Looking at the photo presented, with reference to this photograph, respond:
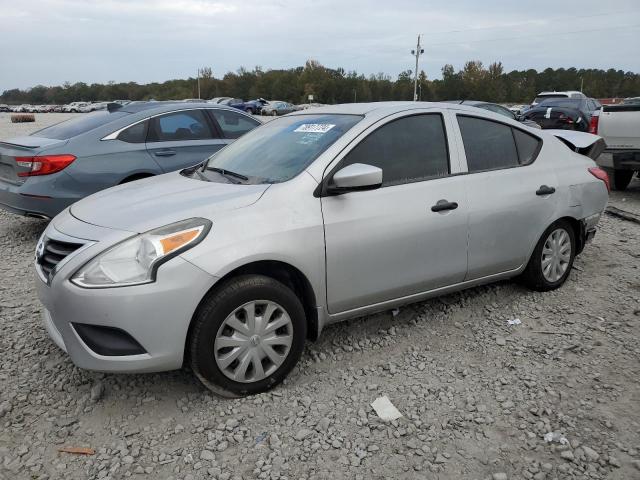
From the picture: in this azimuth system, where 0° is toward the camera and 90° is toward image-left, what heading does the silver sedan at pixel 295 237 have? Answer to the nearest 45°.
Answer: approximately 45°

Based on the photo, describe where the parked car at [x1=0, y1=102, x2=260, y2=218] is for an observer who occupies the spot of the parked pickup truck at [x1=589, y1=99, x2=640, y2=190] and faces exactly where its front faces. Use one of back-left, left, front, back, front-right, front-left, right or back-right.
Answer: back-left

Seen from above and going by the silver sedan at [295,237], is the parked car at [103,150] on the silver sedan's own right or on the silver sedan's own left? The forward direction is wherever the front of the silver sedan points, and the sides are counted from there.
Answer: on the silver sedan's own right

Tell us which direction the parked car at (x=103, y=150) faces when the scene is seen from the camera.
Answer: facing away from the viewer and to the right of the viewer

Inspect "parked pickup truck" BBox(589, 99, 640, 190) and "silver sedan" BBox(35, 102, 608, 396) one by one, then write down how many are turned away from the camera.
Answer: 1

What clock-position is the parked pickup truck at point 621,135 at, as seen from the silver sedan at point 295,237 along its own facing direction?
The parked pickup truck is roughly at 6 o'clock from the silver sedan.

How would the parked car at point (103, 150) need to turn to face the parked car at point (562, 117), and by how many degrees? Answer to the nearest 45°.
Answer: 0° — it already faces it

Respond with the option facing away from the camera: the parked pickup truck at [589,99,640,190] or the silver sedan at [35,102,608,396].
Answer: the parked pickup truck

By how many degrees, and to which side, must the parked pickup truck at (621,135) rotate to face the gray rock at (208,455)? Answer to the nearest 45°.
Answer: approximately 180°

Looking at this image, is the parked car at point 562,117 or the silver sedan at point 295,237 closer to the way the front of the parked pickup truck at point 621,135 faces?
the parked car

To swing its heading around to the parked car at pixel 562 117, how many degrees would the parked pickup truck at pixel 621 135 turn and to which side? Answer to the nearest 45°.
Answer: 0° — it already faces it

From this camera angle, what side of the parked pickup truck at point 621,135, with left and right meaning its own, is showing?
back

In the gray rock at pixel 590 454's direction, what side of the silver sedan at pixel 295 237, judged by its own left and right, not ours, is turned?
left
